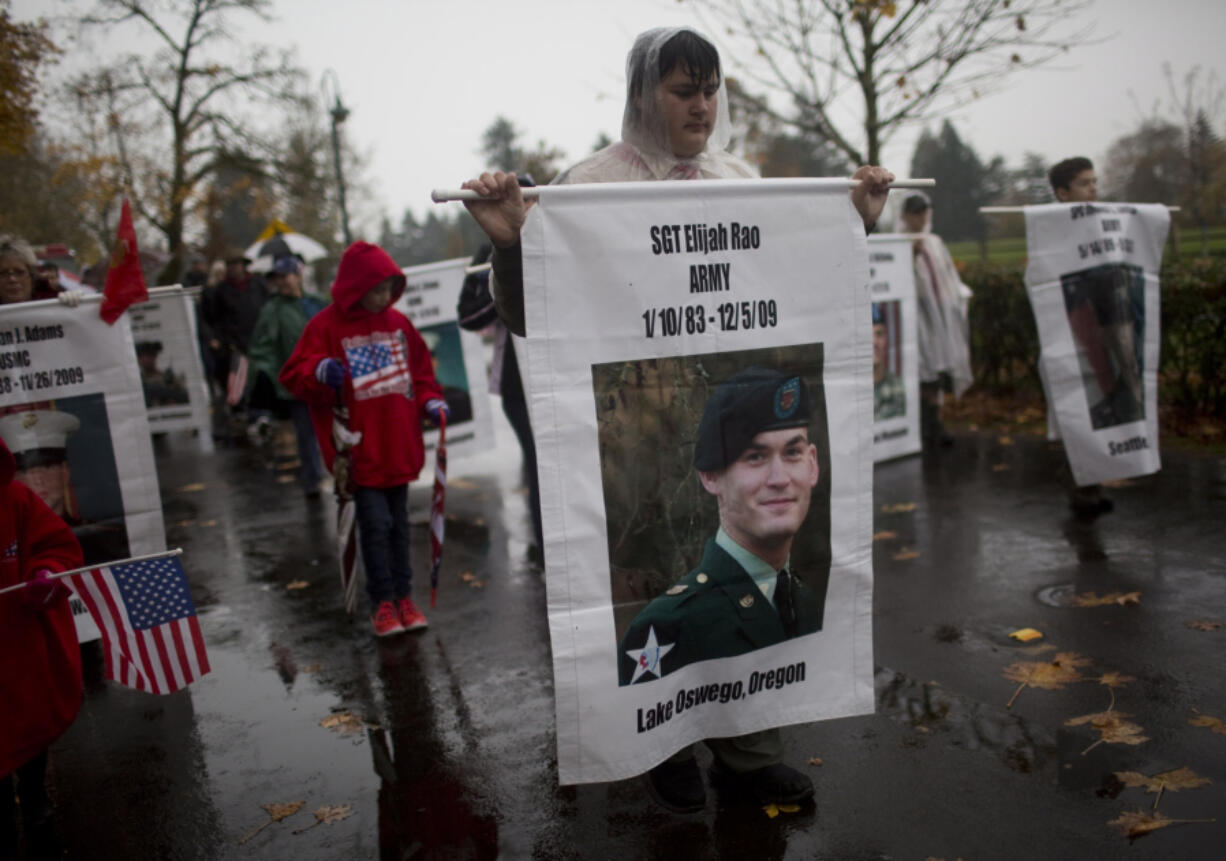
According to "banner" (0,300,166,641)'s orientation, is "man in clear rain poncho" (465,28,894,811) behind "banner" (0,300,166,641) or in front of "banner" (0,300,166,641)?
in front

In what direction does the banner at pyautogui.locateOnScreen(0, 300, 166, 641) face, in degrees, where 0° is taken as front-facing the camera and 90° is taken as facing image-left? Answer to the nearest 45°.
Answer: approximately 0°

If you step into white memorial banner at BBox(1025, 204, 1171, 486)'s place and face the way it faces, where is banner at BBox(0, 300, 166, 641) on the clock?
The banner is roughly at 2 o'clock from the white memorial banner.

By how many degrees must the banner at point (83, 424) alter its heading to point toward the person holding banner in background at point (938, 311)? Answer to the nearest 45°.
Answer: approximately 90° to its left

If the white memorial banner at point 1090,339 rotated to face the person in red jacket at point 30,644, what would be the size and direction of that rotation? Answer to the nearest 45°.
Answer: approximately 45° to its right

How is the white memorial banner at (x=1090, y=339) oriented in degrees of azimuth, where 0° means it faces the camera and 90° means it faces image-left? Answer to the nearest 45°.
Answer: approximately 0°

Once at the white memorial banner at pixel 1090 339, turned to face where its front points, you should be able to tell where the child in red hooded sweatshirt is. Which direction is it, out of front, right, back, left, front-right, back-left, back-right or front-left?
front-right

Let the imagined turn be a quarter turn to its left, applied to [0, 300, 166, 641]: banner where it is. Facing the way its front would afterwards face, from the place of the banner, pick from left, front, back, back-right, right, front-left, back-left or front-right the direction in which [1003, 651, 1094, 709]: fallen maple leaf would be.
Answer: front-right

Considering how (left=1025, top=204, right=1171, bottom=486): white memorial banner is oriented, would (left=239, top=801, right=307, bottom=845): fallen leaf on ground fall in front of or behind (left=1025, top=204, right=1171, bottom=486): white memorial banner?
in front

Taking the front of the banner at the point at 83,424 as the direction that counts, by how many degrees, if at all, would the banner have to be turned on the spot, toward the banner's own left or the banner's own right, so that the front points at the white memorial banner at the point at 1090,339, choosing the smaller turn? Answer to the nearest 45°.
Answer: approximately 90° to the banner's own left

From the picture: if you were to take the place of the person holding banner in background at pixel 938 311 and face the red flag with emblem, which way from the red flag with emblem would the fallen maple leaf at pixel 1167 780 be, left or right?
left

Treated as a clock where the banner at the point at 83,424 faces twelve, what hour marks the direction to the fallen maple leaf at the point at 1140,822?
The fallen maple leaf is roughly at 11 o'clock from the banner.

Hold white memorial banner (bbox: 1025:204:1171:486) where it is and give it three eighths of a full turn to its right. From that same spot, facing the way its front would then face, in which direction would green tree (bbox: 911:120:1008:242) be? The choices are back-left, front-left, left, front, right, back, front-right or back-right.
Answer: front-right

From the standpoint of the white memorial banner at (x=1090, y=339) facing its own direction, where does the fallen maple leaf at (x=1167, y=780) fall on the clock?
The fallen maple leaf is roughly at 12 o'clock from the white memorial banner.

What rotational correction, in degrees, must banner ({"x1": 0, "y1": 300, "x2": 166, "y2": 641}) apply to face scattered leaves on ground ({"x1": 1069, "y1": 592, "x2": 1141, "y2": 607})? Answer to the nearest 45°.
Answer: approximately 45° to its left

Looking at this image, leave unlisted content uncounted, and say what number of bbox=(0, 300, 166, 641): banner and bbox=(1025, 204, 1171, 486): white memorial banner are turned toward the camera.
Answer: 2
